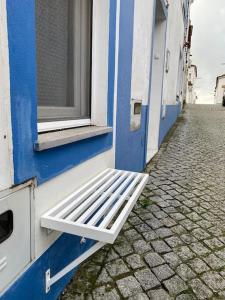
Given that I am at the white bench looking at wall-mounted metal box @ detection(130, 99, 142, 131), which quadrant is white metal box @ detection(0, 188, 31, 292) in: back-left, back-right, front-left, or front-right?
back-left

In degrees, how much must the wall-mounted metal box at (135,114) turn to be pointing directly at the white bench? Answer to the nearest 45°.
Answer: approximately 45° to its right

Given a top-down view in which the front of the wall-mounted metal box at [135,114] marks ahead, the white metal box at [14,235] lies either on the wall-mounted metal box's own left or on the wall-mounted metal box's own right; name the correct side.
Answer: on the wall-mounted metal box's own right

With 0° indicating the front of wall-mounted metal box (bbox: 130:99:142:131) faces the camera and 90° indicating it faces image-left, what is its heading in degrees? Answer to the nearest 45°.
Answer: approximately 315°
